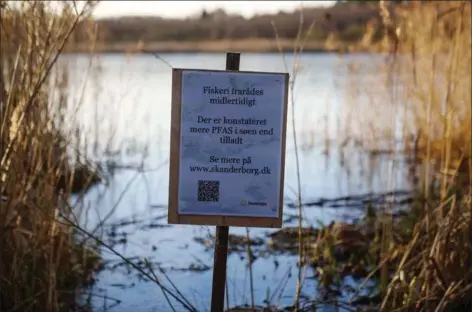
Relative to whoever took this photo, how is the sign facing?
facing the viewer
